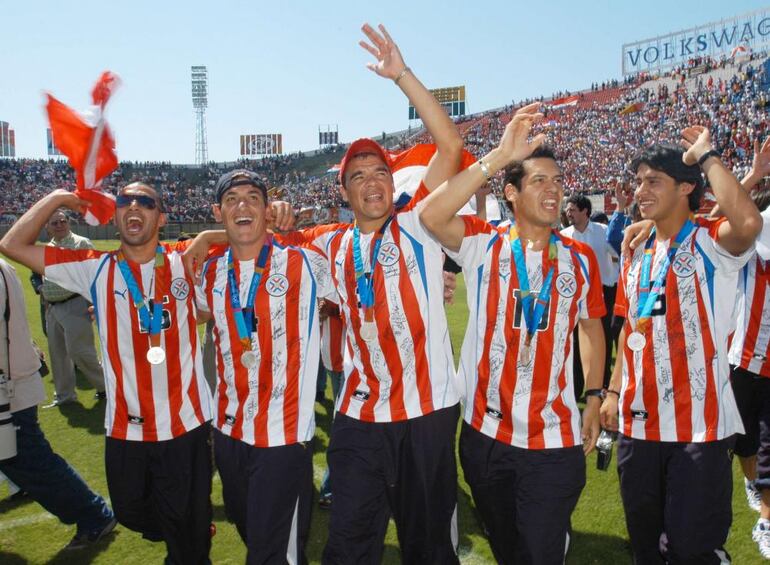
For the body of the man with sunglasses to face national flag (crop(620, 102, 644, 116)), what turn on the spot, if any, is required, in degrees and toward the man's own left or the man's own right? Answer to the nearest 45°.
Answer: approximately 135° to the man's own left

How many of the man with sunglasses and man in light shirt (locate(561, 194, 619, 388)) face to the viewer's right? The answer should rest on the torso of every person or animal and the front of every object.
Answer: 0

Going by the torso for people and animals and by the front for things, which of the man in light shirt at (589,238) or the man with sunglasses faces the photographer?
the man in light shirt

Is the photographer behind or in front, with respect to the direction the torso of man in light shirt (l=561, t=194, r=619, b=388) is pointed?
in front

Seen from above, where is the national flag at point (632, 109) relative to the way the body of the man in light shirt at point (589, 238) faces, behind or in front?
behind

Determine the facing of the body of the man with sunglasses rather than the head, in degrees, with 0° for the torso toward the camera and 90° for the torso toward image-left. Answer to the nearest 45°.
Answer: approximately 0°

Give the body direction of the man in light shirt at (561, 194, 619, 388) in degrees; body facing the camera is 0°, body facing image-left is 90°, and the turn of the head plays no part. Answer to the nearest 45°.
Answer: approximately 45°

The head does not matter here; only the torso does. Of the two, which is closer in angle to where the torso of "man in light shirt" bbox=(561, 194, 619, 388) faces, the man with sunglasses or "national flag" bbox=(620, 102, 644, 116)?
the man with sunglasses

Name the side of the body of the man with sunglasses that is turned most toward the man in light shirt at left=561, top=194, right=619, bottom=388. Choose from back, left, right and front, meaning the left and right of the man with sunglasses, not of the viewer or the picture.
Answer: left
